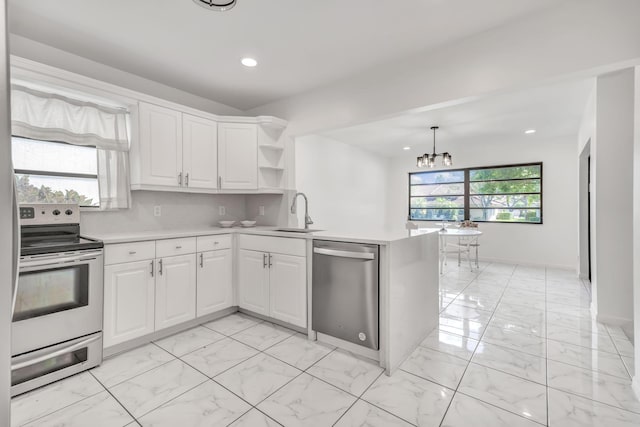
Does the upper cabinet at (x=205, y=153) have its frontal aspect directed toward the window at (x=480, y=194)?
no

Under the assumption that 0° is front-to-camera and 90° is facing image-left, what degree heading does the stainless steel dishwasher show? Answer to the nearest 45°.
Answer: approximately 45°

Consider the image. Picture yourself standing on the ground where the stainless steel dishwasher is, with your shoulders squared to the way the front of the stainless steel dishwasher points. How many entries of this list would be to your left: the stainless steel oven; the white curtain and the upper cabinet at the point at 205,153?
0

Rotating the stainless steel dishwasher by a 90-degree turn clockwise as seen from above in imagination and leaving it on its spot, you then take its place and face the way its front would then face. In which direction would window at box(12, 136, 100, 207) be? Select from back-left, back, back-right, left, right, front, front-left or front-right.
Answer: front-left

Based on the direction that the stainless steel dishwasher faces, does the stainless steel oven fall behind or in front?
in front

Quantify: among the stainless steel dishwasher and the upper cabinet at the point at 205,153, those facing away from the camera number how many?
0

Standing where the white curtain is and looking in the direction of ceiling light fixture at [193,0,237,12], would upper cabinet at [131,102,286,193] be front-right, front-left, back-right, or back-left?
front-left

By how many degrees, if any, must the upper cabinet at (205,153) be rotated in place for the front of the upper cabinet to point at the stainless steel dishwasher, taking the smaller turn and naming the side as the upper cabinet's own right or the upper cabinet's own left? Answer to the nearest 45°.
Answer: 0° — it already faces it

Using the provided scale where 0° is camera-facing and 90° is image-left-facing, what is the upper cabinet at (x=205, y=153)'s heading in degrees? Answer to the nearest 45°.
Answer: approximately 315°

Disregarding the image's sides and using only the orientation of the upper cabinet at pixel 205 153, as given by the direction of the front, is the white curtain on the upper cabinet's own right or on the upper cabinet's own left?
on the upper cabinet's own right

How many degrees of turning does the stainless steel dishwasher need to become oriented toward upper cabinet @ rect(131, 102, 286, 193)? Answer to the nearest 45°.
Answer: approximately 90° to its right

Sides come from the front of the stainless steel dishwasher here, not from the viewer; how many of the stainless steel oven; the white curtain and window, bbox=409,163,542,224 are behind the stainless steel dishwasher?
1
